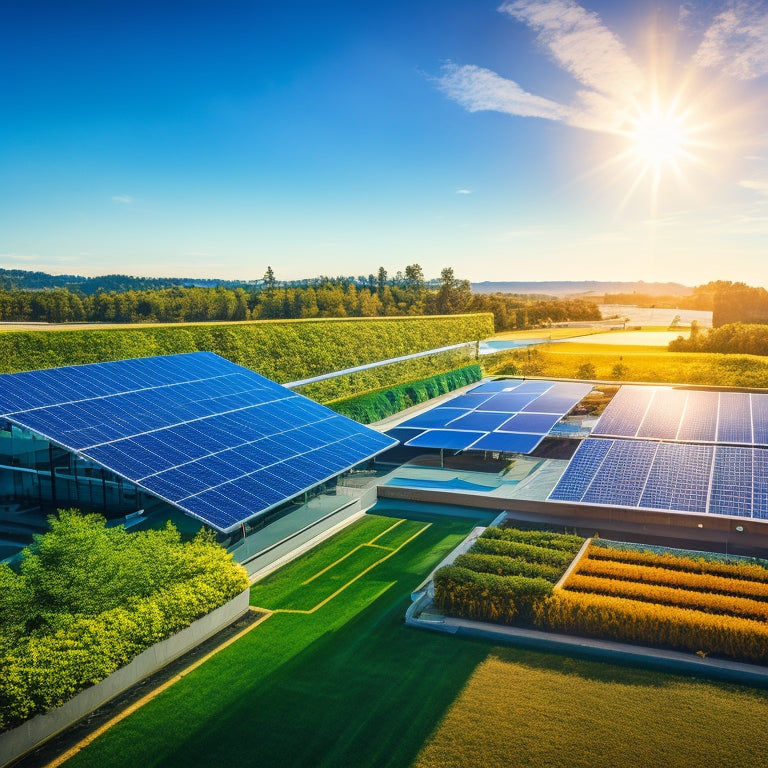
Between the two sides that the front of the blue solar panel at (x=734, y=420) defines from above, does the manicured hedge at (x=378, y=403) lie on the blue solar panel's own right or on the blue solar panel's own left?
on the blue solar panel's own right

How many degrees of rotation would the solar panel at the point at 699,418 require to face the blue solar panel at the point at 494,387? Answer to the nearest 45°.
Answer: approximately 135° to its right

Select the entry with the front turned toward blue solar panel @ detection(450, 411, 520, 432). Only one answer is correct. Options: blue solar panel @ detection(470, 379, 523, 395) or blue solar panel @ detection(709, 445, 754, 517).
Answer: blue solar panel @ detection(470, 379, 523, 395)

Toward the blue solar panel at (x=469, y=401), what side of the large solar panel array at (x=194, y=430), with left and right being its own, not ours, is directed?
left

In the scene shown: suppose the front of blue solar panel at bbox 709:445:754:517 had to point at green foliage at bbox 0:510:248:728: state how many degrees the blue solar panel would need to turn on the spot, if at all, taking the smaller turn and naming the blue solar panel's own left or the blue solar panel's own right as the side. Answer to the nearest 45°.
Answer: approximately 45° to the blue solar panel's own right

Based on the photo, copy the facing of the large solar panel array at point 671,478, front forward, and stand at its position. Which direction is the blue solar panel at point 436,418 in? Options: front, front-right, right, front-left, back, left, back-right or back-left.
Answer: back-right

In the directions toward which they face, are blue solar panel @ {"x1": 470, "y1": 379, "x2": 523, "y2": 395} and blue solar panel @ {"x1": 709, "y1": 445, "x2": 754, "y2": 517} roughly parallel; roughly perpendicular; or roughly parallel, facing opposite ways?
roughly parallel

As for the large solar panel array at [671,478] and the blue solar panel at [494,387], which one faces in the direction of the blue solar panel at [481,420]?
the blue solar panel at [494,387]

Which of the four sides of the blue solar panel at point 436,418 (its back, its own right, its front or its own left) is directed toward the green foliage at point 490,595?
front

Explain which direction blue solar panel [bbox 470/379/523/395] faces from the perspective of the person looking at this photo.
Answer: facing the viewer

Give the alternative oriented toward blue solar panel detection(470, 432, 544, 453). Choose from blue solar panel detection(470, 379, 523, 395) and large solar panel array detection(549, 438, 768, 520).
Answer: blue solar panel detection(470, 379, 523, 395)

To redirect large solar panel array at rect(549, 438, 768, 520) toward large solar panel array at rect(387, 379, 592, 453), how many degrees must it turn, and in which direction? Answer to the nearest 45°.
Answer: approximately 135° to its right

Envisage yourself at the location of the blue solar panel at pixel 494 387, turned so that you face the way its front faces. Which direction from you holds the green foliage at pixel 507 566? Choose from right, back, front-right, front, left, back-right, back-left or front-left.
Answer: front

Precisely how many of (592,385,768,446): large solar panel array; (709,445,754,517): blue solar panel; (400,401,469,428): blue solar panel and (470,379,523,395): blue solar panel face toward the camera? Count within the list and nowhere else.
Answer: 4

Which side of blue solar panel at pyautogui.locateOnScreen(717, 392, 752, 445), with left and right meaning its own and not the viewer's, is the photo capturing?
front
